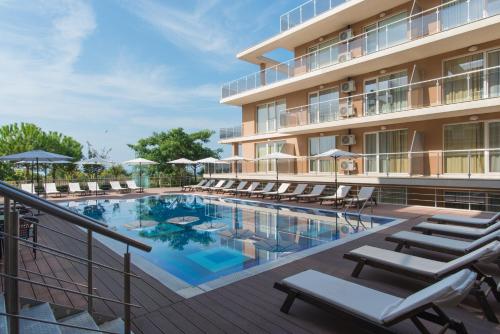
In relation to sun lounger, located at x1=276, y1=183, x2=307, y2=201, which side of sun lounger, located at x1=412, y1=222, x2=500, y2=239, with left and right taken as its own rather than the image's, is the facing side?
front

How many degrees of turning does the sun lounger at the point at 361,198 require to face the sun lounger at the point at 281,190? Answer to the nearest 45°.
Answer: approximately 90° to its right

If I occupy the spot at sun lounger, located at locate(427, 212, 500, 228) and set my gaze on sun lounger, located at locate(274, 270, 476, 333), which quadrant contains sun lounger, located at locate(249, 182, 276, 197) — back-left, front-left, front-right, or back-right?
back-right

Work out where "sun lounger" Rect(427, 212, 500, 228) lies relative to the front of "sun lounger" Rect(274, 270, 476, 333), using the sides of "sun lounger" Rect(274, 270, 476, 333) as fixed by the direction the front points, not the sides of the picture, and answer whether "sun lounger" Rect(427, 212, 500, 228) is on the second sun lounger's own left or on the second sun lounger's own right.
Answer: on the second sun lounger's own right

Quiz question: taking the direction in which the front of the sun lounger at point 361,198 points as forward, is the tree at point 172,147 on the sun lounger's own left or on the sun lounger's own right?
on the sun lounger's own right

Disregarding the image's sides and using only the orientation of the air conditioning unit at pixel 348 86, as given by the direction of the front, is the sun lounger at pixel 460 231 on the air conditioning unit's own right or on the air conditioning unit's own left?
on the air conditioning unit's own left

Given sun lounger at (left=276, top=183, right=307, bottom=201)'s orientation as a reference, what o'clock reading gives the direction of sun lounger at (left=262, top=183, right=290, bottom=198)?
sun lounger at (left=262, top=183, right=290, bottom=198) is roughly at 3 o'clock from sun lounger at (left=276, top=183, right=307, bottom=201).

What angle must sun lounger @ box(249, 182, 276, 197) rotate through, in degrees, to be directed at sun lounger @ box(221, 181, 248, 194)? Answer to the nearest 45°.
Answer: approximately 90° to its right
